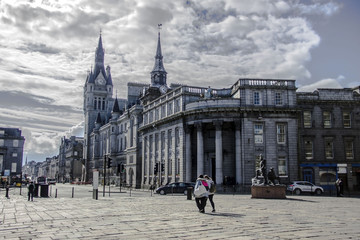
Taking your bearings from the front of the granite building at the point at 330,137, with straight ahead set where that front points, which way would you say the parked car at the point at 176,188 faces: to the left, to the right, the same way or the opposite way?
to the right

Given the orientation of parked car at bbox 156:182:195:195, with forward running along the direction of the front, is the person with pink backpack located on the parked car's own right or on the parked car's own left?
on the parked car's own left

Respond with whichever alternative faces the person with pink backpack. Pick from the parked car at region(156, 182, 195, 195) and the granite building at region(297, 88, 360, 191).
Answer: the granite building

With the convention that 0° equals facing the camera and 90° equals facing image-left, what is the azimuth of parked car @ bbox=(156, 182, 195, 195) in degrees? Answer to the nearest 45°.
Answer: approximately 90°

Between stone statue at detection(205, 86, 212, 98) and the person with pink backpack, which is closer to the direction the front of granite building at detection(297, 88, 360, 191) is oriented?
the person with pink backpack

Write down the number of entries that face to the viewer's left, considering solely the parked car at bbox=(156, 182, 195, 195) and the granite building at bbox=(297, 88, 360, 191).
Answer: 1

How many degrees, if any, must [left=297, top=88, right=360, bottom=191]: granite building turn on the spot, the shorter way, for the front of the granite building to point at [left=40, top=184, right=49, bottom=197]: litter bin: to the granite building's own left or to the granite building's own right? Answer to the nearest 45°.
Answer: approximately 45° to the granite building's own right

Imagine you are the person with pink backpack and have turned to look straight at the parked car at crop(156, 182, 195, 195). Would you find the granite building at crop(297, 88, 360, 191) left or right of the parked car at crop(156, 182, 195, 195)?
right

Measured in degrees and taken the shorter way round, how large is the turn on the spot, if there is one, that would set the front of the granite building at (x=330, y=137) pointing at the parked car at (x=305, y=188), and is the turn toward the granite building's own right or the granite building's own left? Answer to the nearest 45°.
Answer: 0° — it already faces it

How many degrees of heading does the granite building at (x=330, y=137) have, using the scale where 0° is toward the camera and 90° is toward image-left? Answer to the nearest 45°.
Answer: approximately 0°
